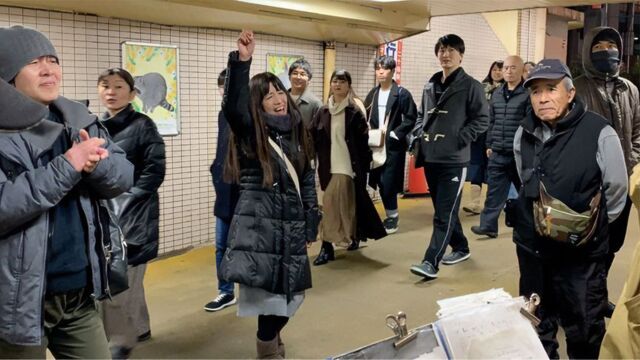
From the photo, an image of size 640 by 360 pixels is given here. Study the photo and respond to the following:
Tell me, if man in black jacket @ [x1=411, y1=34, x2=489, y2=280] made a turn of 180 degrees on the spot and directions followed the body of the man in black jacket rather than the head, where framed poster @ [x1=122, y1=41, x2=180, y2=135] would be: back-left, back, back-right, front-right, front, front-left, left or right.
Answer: back-left

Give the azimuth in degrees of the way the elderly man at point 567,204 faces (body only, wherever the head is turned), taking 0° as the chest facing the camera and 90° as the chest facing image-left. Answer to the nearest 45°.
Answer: approximately 45°

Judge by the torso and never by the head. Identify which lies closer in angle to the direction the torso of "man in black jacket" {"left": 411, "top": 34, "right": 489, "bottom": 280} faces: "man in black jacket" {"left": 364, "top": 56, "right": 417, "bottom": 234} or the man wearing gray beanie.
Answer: the man wearing gray beanie

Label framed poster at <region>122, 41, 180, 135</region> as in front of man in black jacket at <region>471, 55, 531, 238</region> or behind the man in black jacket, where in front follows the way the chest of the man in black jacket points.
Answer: in front

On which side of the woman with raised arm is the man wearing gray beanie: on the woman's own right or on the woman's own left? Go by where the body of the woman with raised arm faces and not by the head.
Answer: on the woman's own right

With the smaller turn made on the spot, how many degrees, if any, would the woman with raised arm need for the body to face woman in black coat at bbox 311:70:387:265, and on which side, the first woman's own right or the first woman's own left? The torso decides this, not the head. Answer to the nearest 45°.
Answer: approximately 135° to the first woman's own left

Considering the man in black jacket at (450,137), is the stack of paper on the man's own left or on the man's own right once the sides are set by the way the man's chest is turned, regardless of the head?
on the man's own left

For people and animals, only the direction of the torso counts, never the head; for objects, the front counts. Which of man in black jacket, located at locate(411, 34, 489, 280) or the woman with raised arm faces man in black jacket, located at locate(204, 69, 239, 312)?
man in black jacket, located at locate(411, 34, 489, 280)

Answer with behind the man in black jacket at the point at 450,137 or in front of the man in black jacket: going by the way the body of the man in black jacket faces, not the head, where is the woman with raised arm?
in front

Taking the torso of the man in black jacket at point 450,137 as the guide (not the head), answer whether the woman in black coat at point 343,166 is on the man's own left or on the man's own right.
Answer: on the man's own right

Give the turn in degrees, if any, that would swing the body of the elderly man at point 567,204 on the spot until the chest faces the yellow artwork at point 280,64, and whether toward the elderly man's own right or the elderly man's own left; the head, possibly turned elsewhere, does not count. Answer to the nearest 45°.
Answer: approximately 90° to the elderly man's own right
